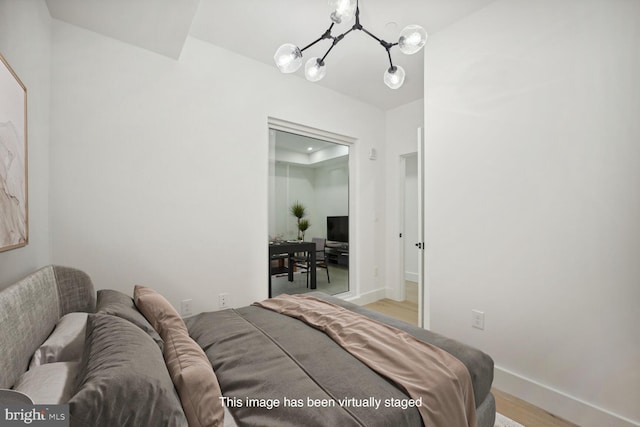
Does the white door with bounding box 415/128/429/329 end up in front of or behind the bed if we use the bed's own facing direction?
in front

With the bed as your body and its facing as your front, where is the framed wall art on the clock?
The framed wall art is roughly at 7 o'clock from the bed.

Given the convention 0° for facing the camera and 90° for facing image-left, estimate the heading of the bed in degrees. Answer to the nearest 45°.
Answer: approximately 270°

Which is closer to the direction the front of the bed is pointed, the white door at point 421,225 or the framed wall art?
the white door

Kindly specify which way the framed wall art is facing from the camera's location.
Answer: facing to the right of the viewer

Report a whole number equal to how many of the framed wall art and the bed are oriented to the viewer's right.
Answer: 2

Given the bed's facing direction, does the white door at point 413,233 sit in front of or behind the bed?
in front
